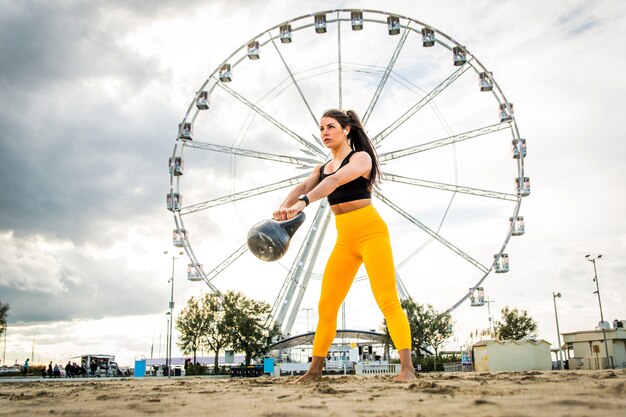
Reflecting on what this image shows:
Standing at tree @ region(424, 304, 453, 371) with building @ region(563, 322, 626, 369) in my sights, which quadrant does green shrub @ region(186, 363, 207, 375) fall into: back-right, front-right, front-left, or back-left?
back-right

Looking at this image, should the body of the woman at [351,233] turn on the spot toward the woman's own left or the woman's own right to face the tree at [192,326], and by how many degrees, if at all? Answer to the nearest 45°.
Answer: approximately 135° to the woman's own right

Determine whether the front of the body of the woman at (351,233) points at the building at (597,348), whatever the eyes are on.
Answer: no

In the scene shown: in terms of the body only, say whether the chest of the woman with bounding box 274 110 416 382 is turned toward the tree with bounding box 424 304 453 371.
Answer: no

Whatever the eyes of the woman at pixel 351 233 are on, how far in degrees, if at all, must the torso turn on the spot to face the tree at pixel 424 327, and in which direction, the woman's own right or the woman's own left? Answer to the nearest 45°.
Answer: approximately 135° to the woman's own right

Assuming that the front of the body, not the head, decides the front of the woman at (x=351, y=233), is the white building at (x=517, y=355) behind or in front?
behind

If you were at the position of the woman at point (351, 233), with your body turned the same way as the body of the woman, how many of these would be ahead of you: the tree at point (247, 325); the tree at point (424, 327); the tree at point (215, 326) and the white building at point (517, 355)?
0

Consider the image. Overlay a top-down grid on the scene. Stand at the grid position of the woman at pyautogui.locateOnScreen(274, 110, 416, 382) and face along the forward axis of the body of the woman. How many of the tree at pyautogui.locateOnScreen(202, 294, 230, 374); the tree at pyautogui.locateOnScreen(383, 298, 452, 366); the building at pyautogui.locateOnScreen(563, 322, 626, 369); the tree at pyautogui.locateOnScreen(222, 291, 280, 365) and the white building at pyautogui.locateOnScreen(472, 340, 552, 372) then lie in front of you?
0

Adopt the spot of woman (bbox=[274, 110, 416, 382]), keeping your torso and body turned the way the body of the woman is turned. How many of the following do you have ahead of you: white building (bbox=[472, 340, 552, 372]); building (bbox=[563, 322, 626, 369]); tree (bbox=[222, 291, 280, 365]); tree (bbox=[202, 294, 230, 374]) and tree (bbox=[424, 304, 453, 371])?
0

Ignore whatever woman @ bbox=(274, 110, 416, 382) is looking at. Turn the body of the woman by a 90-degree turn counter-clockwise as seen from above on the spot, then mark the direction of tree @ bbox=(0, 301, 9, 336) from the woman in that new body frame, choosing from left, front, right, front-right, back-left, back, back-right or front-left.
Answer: back

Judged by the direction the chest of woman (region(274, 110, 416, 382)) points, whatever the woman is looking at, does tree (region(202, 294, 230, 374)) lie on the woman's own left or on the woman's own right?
on the woman's own right

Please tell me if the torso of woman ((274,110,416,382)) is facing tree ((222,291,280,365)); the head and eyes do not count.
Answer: no

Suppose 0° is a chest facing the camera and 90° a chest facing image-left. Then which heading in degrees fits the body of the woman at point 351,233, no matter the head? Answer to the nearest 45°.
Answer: approximately 45°

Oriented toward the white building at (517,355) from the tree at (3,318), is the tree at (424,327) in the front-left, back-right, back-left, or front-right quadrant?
front-left

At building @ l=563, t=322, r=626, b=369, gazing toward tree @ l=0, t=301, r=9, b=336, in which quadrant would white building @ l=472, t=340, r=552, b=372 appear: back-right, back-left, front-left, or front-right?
front-left
